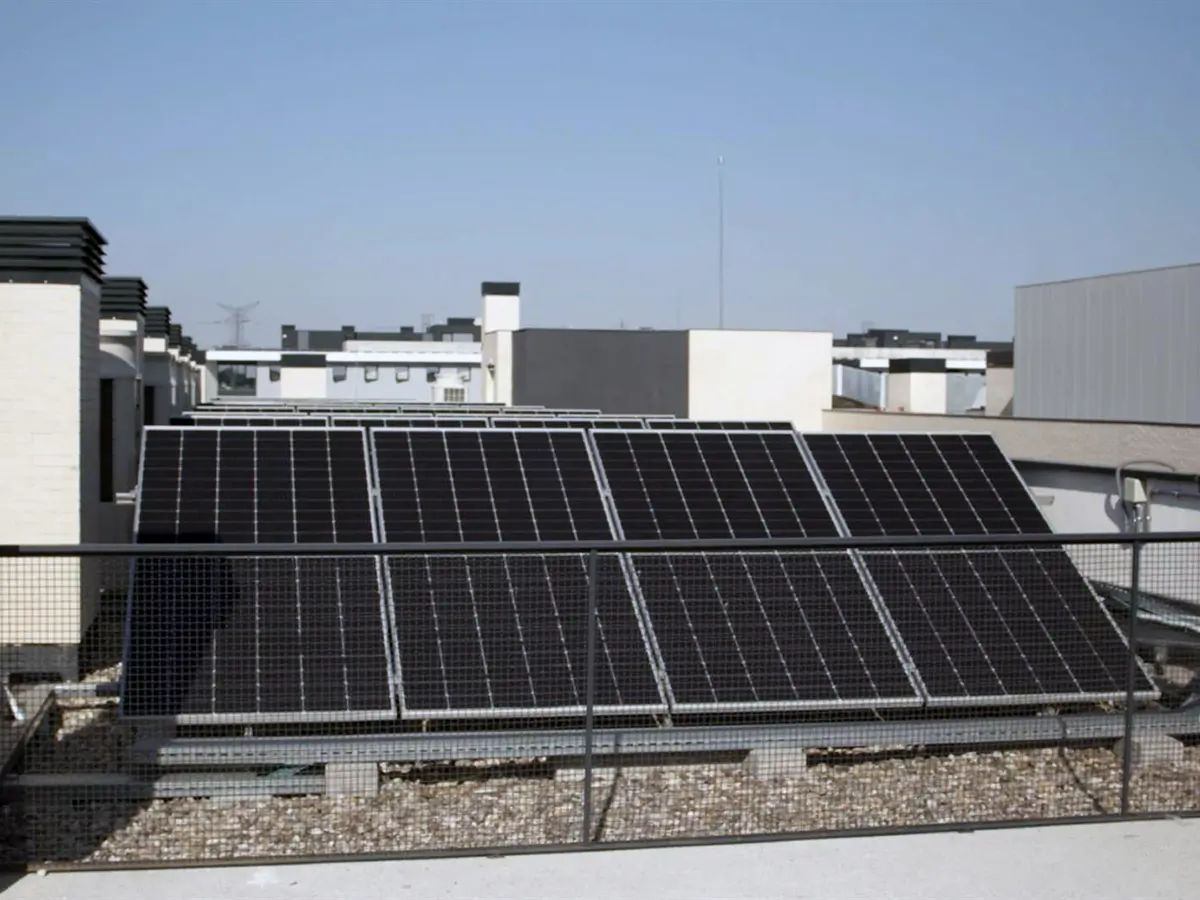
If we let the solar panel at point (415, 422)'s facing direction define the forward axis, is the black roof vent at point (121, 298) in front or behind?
behind

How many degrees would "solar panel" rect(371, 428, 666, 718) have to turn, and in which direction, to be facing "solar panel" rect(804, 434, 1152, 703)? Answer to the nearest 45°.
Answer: approximately 90° to its left

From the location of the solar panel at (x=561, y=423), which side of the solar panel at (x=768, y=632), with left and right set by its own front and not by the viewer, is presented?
back

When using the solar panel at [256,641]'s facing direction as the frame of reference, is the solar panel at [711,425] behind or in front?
behind

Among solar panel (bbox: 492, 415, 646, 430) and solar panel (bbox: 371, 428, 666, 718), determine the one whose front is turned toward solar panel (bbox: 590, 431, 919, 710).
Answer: solar panel (bbox: 492, 415, 646, 430)

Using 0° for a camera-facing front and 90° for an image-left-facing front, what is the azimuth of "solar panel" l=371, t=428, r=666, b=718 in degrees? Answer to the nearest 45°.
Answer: approximately 0°
